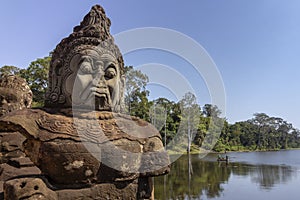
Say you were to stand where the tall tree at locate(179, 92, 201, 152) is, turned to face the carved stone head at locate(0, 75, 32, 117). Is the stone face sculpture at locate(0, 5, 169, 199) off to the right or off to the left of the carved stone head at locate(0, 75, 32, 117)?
left

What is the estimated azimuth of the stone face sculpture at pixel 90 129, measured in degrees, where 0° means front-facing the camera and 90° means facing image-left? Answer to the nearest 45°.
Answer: approximately 315°

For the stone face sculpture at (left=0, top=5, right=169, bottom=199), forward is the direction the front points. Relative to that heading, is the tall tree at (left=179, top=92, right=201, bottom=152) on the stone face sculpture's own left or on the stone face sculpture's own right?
on the stone face sculpture's own left

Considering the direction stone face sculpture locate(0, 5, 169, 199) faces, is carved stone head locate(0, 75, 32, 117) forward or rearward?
rearward
